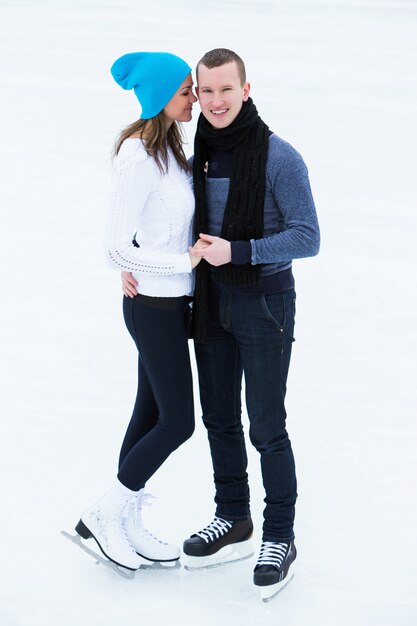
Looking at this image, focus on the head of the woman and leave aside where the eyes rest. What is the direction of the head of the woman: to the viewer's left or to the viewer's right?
to the viewer's right

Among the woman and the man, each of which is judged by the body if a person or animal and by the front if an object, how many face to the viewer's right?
1

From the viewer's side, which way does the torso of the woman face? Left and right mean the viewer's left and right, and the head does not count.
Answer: facing to the right of the viewer

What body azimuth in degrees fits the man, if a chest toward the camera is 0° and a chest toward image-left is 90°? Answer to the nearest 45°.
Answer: approximately 45°
